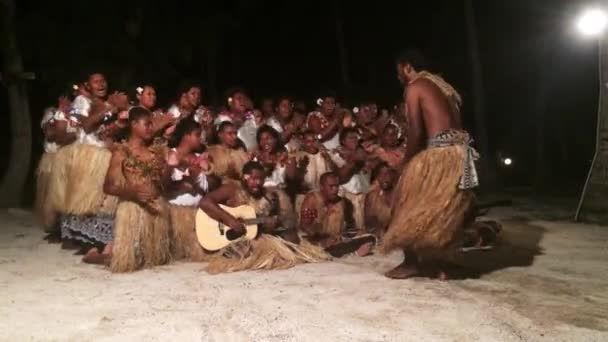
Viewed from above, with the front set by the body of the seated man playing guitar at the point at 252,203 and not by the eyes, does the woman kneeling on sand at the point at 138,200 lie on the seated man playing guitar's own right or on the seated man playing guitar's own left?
on the seated man playing guitar's own right

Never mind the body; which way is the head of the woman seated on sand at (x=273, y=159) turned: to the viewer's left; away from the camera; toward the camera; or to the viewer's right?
toward the camera

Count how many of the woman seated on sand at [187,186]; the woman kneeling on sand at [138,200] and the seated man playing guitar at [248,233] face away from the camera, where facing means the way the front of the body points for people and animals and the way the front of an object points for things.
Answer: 0

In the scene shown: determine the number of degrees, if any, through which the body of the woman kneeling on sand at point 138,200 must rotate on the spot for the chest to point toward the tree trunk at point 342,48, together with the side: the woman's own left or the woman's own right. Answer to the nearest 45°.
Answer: approximately 90° to the woman's own left

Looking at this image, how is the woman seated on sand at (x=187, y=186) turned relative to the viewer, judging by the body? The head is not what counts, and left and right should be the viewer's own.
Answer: facing the viewer and to the right of the viewer

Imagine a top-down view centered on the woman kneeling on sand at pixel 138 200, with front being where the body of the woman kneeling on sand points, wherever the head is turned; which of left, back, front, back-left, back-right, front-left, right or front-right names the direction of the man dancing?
front

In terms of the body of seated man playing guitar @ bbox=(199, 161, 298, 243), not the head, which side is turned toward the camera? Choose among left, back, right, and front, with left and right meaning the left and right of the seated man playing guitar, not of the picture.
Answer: front

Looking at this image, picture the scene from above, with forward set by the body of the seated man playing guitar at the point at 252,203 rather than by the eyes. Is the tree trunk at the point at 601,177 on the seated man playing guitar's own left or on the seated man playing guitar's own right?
on the seated man playing guitar's own left

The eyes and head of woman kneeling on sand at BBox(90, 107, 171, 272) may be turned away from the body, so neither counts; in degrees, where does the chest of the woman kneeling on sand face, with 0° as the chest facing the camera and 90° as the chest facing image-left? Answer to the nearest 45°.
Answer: approximately 315°

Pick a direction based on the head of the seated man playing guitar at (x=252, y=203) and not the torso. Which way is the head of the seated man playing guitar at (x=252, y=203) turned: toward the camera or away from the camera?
toward the camera

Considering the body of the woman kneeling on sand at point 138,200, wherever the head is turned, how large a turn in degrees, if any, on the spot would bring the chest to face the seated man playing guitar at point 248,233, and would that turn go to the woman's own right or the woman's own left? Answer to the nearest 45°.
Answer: approximately 45° to the woman's own left

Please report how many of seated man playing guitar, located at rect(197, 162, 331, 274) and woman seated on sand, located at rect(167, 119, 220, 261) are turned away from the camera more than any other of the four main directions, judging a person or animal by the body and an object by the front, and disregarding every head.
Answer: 0

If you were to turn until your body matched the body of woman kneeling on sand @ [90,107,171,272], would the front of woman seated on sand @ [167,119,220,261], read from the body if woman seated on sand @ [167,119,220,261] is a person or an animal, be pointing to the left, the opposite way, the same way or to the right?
the same way

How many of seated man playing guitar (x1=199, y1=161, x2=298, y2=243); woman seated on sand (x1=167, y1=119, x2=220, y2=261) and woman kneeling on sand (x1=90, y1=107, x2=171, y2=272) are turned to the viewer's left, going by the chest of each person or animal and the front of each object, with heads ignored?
0
